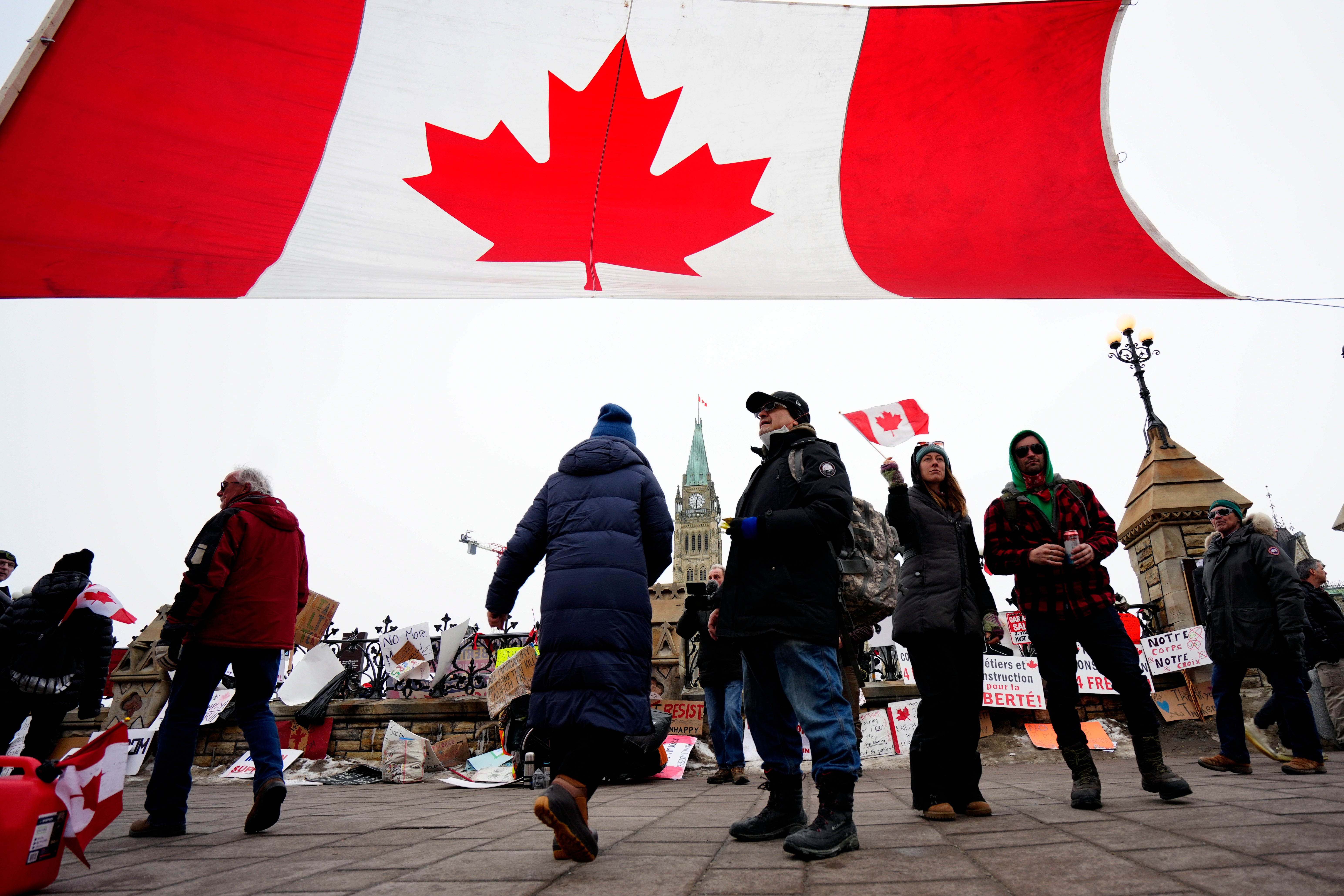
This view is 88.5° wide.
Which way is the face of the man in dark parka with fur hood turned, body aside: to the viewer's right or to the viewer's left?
to the viewer's left

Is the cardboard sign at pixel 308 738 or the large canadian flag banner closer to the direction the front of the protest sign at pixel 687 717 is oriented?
the large canadian flag banner

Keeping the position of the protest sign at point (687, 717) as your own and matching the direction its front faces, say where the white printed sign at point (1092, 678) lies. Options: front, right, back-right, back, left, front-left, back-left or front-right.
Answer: left

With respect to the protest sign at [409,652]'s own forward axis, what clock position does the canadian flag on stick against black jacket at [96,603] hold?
The canadian flag on stick against black jacket is roughly at 1 o'clock from the protest sign.

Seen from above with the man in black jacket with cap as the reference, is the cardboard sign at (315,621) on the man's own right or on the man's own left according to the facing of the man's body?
on the man's own right

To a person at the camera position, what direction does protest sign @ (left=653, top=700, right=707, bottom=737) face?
facing the viewer

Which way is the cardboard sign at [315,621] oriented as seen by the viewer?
toward the camera

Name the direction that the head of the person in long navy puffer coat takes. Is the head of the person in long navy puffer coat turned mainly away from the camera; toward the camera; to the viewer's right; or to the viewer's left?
away from the camera

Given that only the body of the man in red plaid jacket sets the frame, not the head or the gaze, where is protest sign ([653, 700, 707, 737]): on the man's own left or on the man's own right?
on the man's own right

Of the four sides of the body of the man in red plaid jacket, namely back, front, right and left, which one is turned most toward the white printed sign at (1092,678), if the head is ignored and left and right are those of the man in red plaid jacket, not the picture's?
back

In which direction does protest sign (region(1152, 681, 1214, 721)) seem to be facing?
toward the camera

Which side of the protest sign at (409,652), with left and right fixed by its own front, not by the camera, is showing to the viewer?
front

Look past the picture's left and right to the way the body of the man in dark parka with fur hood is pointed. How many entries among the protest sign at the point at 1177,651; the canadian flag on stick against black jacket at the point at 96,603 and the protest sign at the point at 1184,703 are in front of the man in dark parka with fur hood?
1

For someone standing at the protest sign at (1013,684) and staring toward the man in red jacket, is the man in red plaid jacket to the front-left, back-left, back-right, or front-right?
front-left
